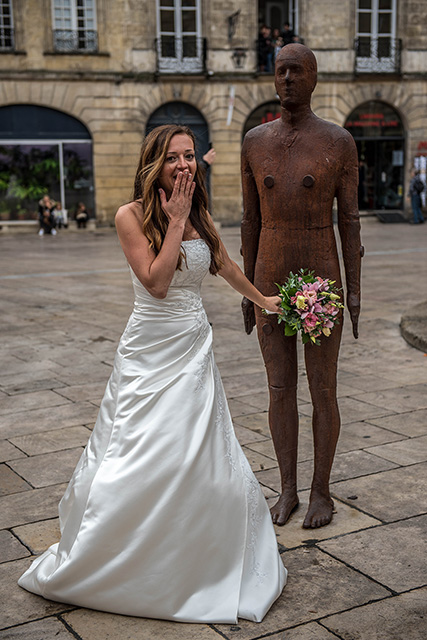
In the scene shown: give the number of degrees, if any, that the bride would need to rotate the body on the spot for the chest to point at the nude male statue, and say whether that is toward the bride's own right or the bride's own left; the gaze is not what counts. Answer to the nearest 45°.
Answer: approximately 90° to the bride's own left

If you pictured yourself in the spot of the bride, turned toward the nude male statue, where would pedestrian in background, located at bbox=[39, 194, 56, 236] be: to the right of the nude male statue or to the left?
left

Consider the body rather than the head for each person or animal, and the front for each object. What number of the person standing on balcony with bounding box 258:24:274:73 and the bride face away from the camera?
0

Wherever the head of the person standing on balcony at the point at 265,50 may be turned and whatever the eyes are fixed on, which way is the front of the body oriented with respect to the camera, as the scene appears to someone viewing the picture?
toward the camera

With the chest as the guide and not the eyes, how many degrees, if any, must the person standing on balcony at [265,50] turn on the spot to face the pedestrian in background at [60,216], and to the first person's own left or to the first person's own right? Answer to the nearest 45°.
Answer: approximately 90° to the first person's own right

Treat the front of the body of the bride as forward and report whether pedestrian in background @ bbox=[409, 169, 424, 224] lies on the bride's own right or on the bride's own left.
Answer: on the bride's own left

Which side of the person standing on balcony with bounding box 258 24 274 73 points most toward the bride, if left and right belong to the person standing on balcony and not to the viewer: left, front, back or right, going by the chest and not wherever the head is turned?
front

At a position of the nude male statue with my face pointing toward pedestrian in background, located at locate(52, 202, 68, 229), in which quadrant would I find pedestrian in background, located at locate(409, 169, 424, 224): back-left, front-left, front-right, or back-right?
front-right

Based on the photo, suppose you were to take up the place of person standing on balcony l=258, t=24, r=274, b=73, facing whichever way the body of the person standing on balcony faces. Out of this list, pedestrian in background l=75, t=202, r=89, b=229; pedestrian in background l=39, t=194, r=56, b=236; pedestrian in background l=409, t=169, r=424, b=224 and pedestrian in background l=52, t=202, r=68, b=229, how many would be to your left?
1

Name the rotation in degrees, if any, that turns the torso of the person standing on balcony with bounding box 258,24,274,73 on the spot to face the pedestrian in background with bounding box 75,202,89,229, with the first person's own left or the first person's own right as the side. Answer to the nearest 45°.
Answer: approximately 90° to the first person's own right

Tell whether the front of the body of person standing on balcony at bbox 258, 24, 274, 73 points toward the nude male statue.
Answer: yes

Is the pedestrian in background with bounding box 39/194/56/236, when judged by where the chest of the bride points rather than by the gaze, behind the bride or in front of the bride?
behind

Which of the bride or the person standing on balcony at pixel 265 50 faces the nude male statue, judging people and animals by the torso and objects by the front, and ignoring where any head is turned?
the person standing on balcony

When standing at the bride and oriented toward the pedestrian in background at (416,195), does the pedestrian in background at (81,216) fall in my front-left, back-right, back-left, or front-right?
front-left

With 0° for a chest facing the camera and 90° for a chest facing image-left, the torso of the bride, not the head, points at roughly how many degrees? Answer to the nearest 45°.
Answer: approximately 315°

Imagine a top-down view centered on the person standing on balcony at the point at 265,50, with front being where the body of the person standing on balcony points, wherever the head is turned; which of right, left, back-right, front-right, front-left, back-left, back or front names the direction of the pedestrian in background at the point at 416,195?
left
